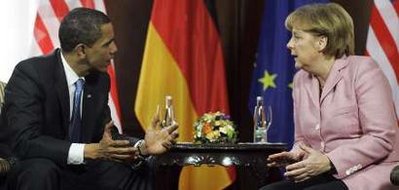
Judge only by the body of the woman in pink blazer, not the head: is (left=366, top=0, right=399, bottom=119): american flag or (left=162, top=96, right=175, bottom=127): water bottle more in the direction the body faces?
the water bottle

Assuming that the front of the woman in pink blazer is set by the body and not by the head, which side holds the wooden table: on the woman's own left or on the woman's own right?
on the woman's own right

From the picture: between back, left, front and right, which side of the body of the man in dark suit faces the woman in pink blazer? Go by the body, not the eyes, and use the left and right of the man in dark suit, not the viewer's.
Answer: front

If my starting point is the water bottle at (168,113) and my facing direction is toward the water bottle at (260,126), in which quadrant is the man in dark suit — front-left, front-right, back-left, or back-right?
back-right

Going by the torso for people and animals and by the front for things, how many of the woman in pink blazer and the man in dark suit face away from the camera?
0

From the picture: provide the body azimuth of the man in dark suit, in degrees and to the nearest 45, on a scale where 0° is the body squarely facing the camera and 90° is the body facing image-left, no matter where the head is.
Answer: approximately 315°

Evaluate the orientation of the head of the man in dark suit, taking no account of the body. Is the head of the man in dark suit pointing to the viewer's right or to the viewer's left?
to the viewer's right

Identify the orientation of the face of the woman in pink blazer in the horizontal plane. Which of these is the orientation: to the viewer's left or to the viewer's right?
to the viewer's left

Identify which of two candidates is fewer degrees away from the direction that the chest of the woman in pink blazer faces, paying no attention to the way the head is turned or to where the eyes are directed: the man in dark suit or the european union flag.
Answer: the man in dark suit

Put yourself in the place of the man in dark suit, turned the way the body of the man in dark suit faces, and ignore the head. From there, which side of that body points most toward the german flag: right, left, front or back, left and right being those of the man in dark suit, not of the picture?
left

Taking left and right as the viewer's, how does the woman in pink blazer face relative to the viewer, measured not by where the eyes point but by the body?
facing the viewer and to the left of the viewer
